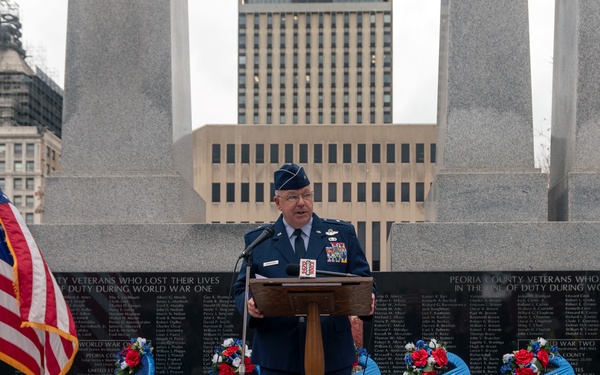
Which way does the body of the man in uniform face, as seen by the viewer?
toward the camera

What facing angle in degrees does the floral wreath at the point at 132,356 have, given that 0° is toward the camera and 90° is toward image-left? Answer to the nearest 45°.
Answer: approximately 0°

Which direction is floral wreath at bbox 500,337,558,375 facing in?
toward the camera

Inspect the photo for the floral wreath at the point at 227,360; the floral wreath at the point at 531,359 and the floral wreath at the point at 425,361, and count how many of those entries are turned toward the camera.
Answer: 3

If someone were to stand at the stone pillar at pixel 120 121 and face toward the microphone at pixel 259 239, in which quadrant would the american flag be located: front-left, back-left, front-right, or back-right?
front-right

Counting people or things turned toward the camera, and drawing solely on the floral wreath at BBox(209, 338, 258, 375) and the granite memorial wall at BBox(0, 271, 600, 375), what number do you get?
2

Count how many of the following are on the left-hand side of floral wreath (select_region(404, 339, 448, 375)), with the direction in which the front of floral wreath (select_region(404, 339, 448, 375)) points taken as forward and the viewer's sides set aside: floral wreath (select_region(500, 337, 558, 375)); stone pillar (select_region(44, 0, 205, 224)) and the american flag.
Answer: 1

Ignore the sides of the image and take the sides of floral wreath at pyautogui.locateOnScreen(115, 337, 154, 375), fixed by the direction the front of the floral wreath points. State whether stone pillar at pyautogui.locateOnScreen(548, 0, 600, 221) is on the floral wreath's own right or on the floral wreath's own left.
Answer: on the floral wreath's own left
